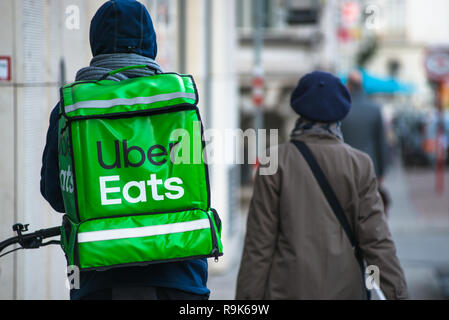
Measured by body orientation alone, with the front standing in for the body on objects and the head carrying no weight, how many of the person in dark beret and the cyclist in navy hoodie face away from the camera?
2

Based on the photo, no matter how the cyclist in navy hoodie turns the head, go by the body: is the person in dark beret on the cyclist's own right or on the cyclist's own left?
on the cyclist's own right

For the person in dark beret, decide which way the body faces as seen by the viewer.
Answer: away from the camera

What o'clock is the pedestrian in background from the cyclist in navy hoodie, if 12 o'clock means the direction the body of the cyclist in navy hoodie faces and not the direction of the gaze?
The pedestrian in background is roughly at 1 o'clock from the cyclist in navy hoodie.

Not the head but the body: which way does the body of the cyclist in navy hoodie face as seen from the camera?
away from the camera
